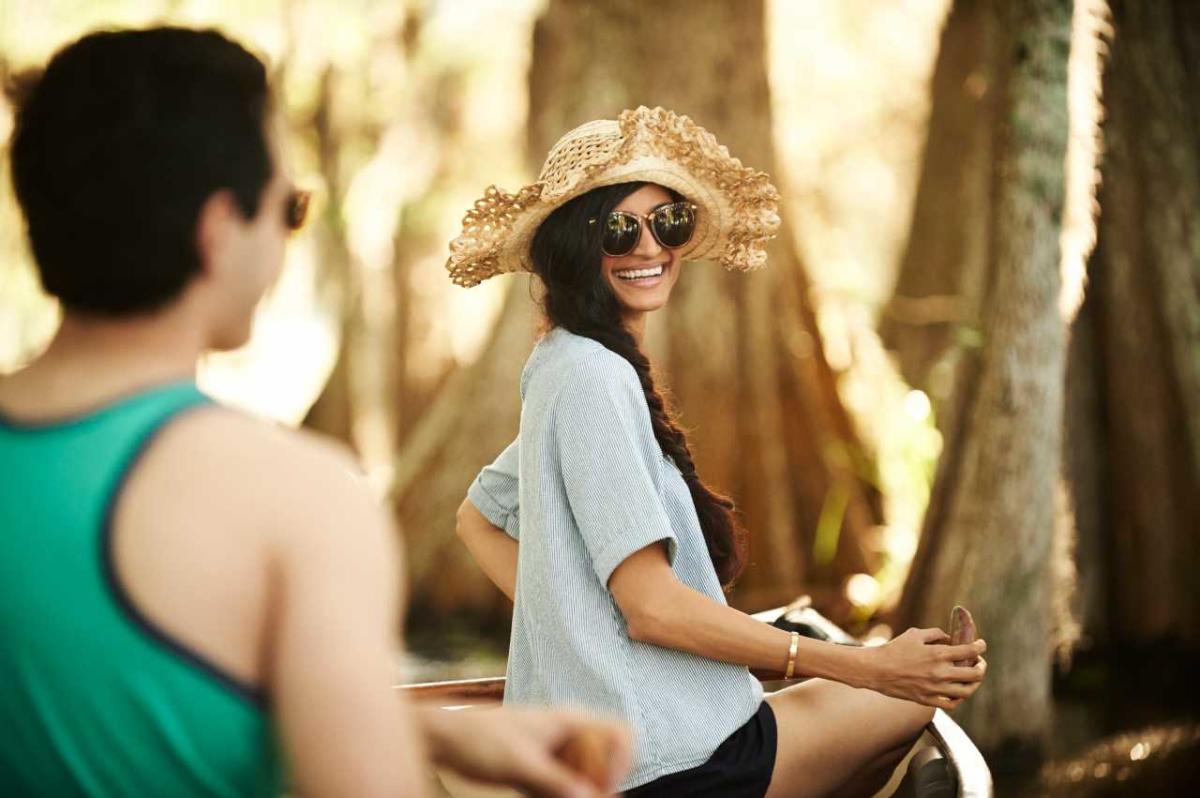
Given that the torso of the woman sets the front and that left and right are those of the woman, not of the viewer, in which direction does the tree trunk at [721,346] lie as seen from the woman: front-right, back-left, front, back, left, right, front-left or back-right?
left

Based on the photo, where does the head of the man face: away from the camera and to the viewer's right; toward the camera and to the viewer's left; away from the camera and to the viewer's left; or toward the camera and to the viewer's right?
away from the camera and to the viewer's right

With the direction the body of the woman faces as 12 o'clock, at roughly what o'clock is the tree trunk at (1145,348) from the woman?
The tree trunk is roughly at 10 o'clock from the woman.

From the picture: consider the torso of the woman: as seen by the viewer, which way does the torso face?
to the viewer's right

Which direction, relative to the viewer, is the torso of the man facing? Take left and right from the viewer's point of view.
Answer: facing away from the viewer and to the right of the viewer

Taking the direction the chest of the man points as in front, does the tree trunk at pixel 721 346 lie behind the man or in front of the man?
in front

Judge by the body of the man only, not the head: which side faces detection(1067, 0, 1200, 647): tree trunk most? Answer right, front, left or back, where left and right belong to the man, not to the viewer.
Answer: front

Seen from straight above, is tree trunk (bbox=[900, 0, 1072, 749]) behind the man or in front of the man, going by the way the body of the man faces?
in front

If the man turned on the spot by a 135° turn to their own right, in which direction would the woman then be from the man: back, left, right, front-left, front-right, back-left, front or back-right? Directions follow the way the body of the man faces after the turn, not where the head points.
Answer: back-left
